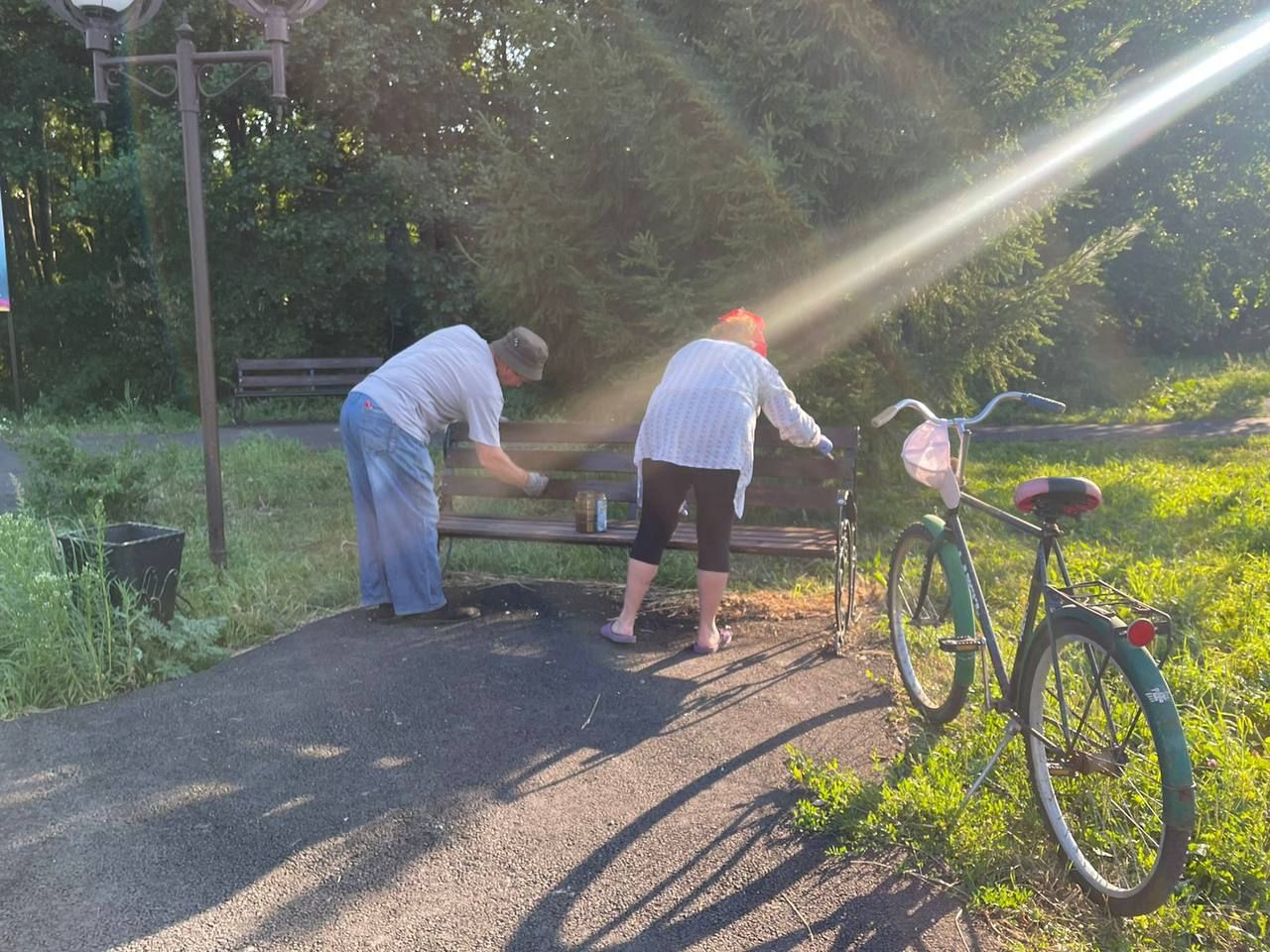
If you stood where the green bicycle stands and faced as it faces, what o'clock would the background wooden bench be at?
The background wooden bench is roughly at 12 o'clock from the green bicycle.

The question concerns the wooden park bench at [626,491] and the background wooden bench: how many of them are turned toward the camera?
2

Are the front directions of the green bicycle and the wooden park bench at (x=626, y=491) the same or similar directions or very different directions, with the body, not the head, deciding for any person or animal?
very different directions

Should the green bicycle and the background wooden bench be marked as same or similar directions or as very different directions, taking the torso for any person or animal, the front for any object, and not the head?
very different directions

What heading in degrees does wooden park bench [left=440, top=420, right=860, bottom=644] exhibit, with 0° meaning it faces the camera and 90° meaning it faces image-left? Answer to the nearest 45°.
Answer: approximately 0°

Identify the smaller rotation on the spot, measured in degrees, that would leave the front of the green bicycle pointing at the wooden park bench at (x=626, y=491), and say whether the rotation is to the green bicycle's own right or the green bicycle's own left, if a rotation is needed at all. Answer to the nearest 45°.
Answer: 0° — it already faces it

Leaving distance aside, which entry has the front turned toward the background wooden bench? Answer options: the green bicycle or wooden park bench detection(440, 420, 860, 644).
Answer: the green bicycle

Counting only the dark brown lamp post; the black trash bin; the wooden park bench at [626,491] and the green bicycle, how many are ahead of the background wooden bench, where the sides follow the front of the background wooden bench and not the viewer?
4

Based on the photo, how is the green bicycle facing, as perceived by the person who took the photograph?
facing away from the viewer and to the left of the viewer
